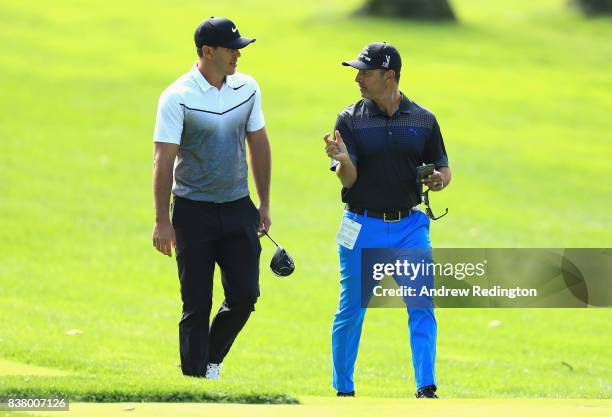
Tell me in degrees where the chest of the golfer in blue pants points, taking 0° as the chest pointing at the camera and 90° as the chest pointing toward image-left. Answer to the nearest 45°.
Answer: approximately 0°

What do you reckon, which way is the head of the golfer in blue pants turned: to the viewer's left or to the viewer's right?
to the viewer's left
